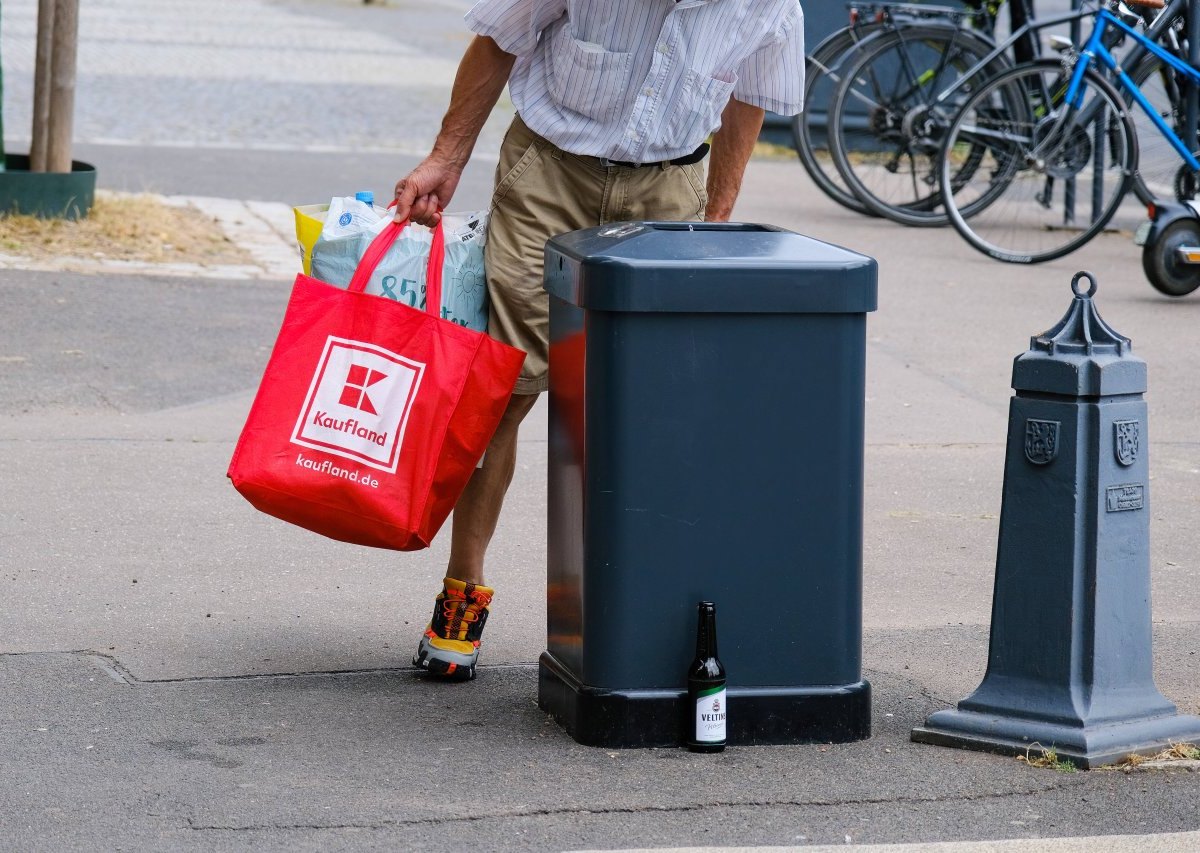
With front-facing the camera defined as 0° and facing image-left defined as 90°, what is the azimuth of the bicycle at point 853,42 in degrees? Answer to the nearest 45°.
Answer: approximately 270°

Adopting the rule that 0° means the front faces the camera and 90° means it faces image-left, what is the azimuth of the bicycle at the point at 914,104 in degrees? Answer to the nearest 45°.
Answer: approximately 270°

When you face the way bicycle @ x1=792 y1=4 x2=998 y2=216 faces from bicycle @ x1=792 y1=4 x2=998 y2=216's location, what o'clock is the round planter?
The round planter is roughly at 5 o'clock from the bicycle.

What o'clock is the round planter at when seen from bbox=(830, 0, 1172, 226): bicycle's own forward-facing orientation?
The round planter is roughly at 5 o'clock from the bicycle.

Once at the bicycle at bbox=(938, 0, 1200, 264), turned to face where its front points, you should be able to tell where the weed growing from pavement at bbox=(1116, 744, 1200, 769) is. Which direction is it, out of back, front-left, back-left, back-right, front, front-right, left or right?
left

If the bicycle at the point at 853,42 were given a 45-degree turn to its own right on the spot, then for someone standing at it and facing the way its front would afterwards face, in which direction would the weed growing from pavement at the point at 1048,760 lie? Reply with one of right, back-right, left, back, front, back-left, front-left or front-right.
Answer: front-right
